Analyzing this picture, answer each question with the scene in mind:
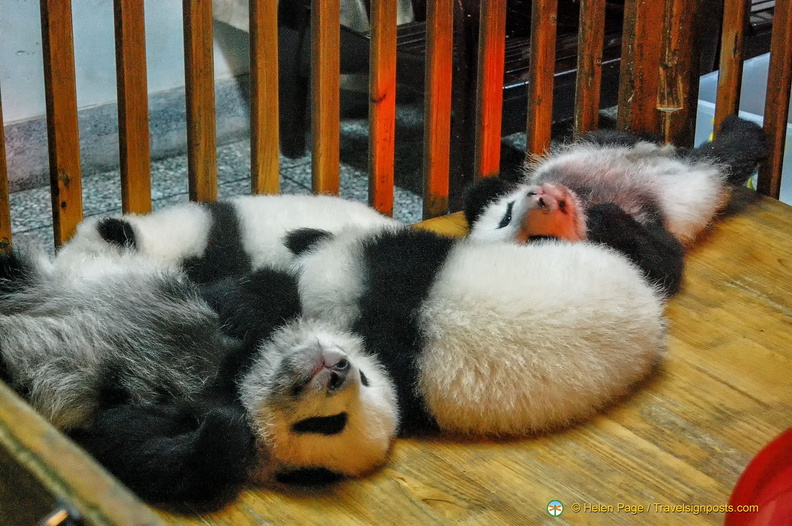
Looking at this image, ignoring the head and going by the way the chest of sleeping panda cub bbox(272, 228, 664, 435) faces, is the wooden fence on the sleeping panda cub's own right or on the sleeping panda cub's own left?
on the sleeping panda cub's own right

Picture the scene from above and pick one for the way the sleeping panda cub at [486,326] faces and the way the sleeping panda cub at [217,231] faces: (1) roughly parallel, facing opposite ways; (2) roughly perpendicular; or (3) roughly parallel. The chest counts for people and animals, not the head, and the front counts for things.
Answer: roughly parallel

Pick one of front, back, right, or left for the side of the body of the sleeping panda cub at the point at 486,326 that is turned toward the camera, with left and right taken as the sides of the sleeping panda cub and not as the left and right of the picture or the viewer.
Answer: left

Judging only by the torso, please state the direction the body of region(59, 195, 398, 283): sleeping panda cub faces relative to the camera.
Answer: to the viewer's left

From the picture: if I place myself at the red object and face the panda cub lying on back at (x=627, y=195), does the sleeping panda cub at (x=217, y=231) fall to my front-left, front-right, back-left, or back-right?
front-left

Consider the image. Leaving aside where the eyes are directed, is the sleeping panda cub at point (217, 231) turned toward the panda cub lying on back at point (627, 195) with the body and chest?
no

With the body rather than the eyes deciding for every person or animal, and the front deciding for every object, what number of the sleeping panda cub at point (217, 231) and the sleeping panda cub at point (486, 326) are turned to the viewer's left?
2

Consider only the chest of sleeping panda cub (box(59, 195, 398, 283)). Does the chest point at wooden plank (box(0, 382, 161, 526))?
no

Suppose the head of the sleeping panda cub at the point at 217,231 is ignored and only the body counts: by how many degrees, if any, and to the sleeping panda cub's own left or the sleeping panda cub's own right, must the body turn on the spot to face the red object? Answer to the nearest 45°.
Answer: approximately 135° to the sleeping panda cub's own left

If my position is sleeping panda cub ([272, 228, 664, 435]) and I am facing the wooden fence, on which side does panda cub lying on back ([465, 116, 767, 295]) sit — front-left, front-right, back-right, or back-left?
front-right
